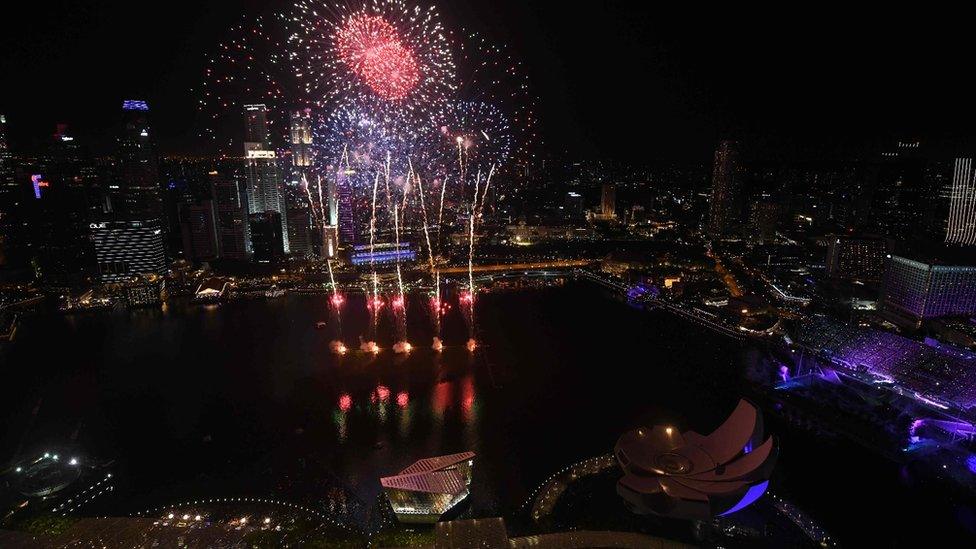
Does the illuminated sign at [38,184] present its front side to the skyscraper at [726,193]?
no

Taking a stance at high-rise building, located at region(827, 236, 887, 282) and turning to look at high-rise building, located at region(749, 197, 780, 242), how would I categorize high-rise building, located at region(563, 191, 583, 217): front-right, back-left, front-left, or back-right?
front-left

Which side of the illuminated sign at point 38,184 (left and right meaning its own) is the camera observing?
front

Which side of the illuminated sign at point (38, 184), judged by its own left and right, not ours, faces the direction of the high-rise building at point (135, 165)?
left

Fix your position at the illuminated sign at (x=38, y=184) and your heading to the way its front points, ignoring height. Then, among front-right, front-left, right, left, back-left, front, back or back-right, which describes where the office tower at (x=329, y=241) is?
front-left

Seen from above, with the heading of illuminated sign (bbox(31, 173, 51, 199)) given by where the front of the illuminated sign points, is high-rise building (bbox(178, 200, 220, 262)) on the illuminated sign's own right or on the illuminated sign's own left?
on the illuminated sign's own left

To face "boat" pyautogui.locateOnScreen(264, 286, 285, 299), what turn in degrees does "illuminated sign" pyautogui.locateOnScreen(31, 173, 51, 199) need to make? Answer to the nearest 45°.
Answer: approximately 45° to its left

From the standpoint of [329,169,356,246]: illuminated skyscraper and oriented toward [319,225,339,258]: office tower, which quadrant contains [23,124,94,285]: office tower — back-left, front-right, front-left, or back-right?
front-right

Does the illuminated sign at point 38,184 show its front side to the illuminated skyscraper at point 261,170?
no

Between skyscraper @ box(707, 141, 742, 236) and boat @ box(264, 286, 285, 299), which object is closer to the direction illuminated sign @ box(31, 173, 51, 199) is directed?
the boat

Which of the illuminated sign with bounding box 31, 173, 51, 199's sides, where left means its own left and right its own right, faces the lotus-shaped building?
front

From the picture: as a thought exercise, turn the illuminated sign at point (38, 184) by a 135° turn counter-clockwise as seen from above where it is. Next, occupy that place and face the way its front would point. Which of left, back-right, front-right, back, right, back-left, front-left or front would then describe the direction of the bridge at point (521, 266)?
right

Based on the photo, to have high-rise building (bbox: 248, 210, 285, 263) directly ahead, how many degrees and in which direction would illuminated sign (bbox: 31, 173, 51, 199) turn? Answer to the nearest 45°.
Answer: approximately 45° to its left

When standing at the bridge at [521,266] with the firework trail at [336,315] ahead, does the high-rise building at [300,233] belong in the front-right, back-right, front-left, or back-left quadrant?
front-right

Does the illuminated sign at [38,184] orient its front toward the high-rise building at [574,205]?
no

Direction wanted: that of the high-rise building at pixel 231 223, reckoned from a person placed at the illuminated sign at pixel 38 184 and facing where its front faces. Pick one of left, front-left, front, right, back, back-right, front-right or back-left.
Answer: front-left
